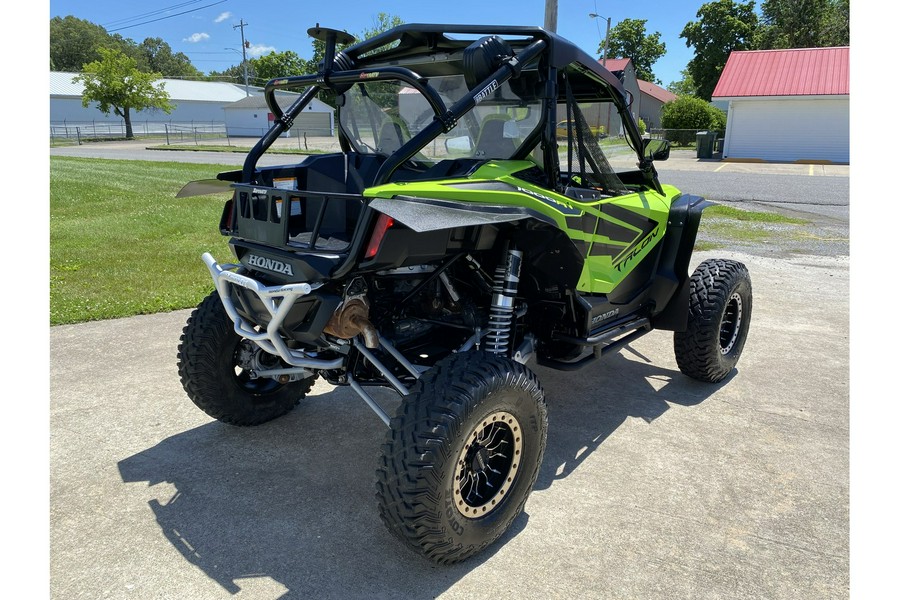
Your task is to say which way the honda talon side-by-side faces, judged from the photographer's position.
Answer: facing away from the viewer and to the right of the viewer

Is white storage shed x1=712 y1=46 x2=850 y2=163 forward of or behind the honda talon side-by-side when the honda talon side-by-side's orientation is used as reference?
forward

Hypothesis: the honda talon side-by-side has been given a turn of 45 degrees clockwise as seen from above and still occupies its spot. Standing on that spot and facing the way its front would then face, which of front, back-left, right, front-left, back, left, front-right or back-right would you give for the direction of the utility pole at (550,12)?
left

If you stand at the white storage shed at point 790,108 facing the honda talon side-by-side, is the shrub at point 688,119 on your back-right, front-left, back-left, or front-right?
back-right

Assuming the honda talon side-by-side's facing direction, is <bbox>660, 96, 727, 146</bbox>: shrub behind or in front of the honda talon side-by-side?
in front
